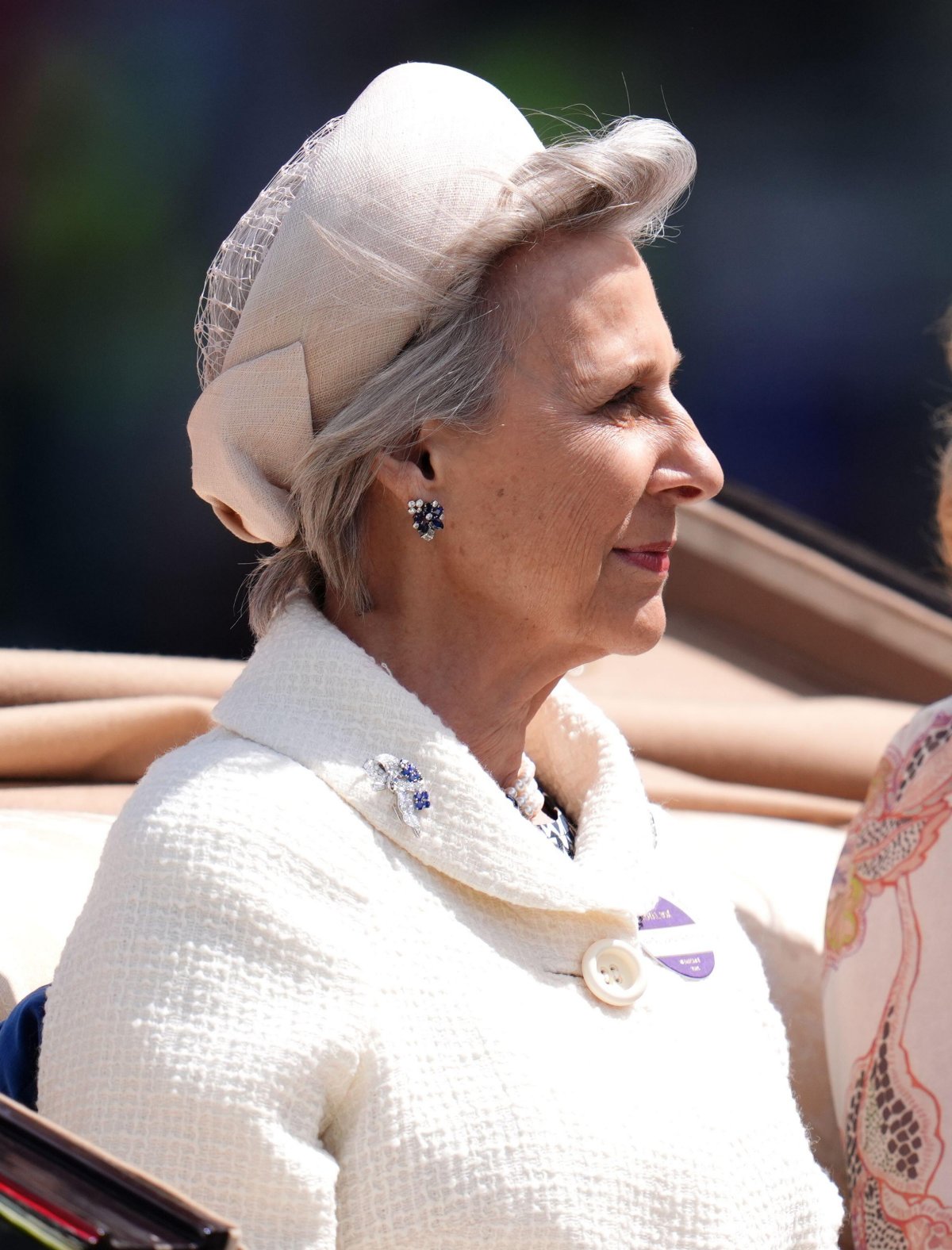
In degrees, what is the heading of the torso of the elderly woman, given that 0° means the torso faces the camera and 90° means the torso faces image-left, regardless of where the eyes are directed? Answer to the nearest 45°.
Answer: approximately 315°

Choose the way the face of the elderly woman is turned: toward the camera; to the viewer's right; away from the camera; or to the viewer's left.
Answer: to the viewer's right
